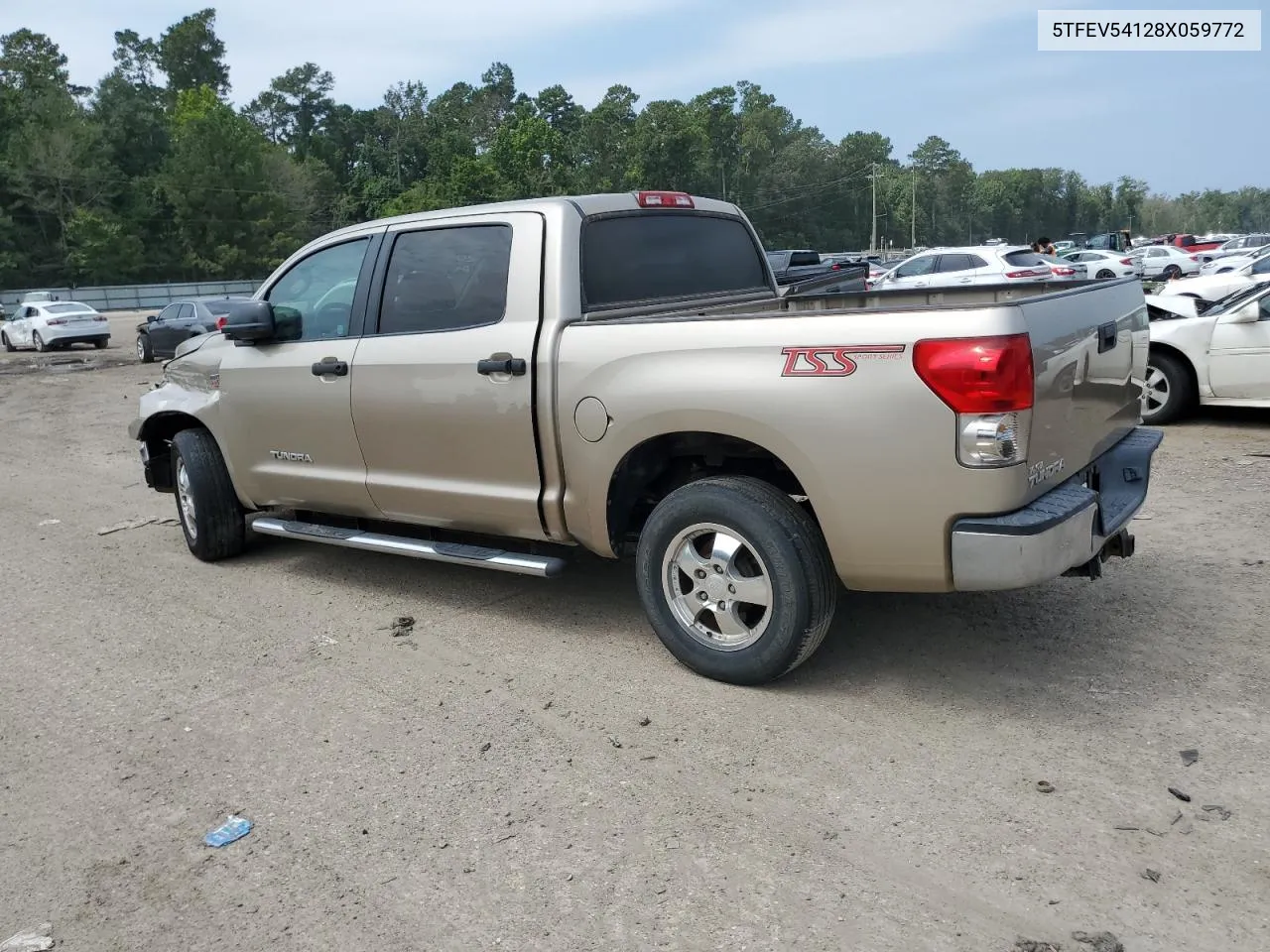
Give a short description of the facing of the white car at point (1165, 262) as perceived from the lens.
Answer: facing to the left of the viewer

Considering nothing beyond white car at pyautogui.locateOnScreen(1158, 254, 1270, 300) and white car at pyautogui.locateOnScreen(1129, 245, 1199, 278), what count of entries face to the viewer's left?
2

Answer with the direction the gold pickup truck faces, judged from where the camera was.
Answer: facing away from the viewer and to the left of the viewer

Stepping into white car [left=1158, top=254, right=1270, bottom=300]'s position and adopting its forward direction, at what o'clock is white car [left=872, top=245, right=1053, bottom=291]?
white car [left=872, top=245, right=1053, bottom=291] is roughly at 1 o'clock from white car [left=1158, top=254, right=1270, bottom=300].

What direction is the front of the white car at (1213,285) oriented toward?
to the viewer's left

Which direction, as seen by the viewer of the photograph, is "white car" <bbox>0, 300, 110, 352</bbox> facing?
facing away from the viewer and to the left of the viewer

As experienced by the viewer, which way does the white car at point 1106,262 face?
facing away from the viewer and to the left of the viewer

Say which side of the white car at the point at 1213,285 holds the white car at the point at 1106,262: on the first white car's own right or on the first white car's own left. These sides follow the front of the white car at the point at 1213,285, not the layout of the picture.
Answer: on the first white car's own right
